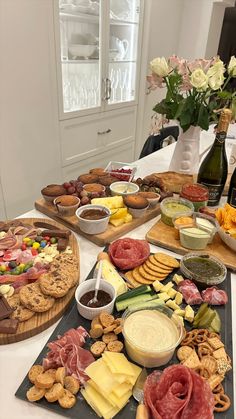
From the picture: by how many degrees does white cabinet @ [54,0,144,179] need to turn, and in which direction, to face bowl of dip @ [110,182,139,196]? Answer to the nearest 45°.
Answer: approximately 45° to its right

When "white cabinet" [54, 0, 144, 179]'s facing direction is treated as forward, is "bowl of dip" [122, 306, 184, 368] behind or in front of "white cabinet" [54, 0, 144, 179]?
in front

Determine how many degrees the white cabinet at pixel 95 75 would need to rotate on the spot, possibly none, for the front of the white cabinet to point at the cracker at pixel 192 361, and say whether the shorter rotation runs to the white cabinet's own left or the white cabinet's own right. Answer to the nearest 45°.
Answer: approximately 45° to the white cabinet's own right

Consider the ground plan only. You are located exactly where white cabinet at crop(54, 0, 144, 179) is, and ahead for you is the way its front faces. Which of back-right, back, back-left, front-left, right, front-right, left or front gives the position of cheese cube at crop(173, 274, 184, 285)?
front-right

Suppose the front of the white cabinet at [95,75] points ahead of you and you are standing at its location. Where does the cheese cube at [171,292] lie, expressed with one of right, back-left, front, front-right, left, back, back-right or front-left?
front-right

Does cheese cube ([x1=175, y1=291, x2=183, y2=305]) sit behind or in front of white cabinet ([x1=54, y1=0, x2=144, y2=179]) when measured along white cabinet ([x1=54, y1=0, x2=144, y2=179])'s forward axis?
in front

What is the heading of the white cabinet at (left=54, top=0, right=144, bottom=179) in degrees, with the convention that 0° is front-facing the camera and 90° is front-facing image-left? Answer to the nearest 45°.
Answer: approximately 315°

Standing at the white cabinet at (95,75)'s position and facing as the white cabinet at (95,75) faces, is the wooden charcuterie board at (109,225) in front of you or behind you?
in front
